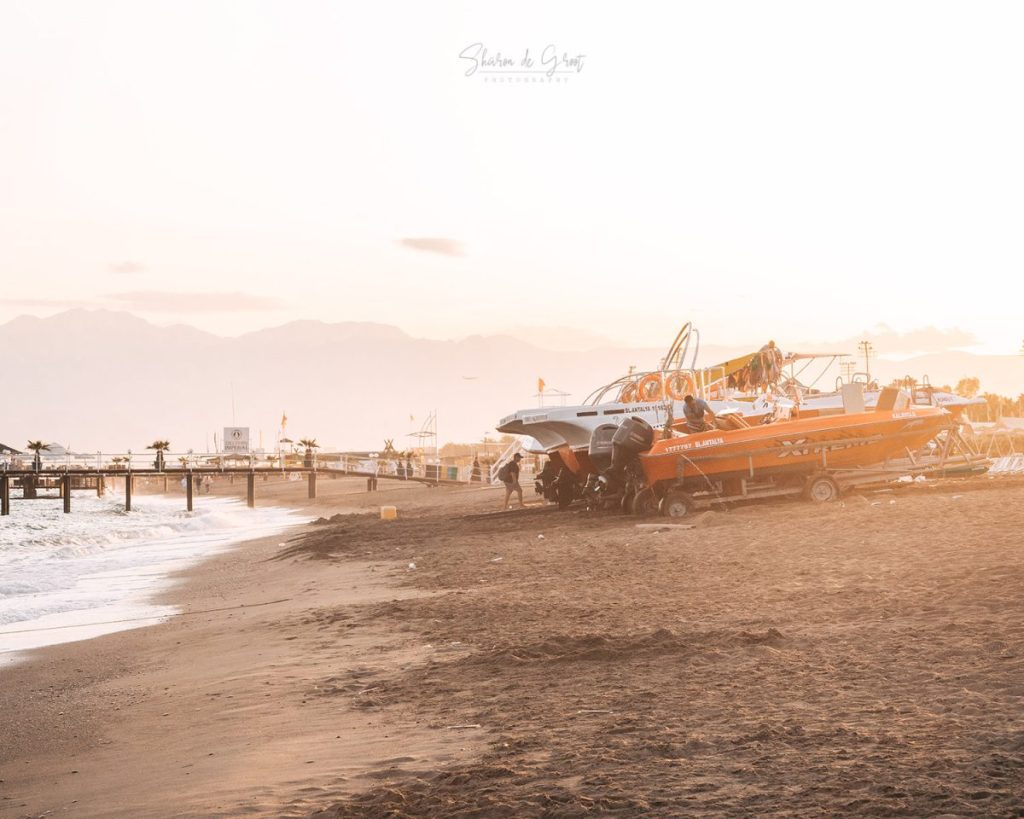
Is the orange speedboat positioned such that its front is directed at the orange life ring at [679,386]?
no

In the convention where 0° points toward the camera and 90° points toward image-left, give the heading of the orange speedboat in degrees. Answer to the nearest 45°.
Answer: approximately 270°

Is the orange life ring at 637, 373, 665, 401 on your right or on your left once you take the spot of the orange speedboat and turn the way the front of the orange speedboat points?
on your left
